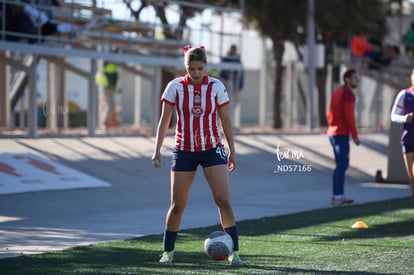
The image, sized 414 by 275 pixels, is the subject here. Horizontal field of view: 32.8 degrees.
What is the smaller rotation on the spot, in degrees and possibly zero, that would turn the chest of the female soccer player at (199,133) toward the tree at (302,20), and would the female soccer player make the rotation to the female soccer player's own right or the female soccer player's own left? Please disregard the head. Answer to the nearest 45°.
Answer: approximately 180°

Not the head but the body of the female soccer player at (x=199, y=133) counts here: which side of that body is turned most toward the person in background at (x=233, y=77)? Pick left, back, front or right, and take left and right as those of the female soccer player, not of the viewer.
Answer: back

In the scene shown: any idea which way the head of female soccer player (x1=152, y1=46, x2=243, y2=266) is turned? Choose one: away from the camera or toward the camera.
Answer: toward the camera

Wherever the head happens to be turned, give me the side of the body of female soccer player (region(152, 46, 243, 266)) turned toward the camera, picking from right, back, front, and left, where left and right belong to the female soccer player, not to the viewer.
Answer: front

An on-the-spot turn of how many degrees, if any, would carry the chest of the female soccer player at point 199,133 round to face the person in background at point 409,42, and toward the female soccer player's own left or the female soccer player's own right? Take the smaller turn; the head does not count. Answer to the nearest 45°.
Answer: approximately 180°

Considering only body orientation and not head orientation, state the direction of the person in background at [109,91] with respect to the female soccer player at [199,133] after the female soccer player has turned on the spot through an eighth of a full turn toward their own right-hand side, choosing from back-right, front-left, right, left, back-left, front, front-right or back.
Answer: back-right

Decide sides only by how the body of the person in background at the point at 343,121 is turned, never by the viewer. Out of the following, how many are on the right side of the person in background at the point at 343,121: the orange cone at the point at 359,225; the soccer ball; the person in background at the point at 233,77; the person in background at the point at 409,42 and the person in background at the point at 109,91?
2

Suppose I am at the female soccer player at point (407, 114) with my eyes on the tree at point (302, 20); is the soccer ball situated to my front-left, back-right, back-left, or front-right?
back-left

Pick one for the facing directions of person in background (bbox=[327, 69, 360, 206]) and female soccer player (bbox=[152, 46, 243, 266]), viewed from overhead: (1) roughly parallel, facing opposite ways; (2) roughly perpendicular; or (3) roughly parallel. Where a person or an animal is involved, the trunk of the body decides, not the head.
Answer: roughly perpendicular
